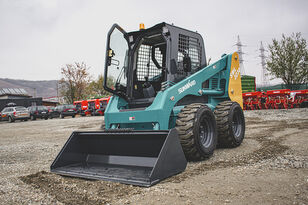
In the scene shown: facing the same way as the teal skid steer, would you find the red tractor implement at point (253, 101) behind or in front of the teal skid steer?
behind

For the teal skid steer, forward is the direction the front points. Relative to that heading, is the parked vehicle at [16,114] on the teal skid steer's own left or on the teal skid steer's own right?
on the teal skid steer's own right

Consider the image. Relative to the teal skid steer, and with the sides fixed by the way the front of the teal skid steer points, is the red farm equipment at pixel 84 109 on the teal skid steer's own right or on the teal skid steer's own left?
on the teal skid steer's own right

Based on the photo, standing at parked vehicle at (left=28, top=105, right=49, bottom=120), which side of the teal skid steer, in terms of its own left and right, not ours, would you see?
right

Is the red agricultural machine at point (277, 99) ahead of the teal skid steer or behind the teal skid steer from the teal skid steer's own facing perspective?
behind

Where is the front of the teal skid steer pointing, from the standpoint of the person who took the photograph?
facing the viewer and to the left of the viewer

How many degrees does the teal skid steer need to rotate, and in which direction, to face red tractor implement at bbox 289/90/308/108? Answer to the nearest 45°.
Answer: approximately 180°
